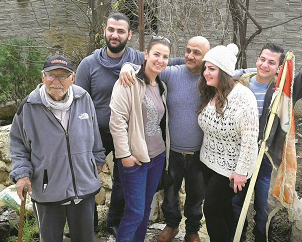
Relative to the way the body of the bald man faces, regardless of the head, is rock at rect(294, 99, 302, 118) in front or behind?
behind

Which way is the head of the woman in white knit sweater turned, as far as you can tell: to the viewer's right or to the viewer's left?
to the viewer's left

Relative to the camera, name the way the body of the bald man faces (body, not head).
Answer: toward the camera

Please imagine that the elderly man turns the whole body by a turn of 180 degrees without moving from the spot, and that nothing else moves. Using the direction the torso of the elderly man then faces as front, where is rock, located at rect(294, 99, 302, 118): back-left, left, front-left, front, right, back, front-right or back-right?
front-right

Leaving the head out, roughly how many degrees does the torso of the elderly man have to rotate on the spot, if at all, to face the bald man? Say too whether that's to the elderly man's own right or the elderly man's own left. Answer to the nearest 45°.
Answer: approximately 90° to the elderly man's own left

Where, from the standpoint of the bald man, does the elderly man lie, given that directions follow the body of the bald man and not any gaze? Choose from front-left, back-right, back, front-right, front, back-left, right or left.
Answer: front-right

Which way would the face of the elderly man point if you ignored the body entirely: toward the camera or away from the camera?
toward the camera

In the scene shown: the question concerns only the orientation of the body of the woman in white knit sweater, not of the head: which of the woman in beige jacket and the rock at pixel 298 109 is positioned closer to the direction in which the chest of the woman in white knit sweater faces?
the woman in beige jacket

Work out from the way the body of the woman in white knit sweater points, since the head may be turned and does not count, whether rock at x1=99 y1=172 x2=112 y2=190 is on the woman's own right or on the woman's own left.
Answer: on the woman's own right

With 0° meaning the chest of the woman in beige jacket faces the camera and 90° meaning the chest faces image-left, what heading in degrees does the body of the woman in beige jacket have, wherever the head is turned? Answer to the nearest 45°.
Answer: approximately 315°

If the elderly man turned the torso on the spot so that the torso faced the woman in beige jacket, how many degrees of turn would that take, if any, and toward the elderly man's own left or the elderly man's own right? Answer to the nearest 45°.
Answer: approximately 90° to the elderly man's own left

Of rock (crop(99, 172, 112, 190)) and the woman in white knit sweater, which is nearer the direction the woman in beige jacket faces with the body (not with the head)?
the woman in white knit sweater

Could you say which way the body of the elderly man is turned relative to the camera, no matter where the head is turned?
toward the camera

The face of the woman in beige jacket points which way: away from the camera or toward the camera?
toward the camera

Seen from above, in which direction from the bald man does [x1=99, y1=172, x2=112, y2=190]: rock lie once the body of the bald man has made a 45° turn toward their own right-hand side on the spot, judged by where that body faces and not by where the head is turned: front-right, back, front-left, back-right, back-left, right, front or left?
right

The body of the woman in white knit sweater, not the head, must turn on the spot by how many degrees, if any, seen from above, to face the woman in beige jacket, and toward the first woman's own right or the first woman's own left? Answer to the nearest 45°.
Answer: approximately 45° to the first woman's own right

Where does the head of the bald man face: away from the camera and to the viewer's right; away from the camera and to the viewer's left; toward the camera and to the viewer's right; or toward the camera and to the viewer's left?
toward the camera and to the viewer's left

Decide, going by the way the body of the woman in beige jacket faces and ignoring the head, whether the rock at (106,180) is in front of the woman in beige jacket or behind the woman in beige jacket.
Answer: behind
